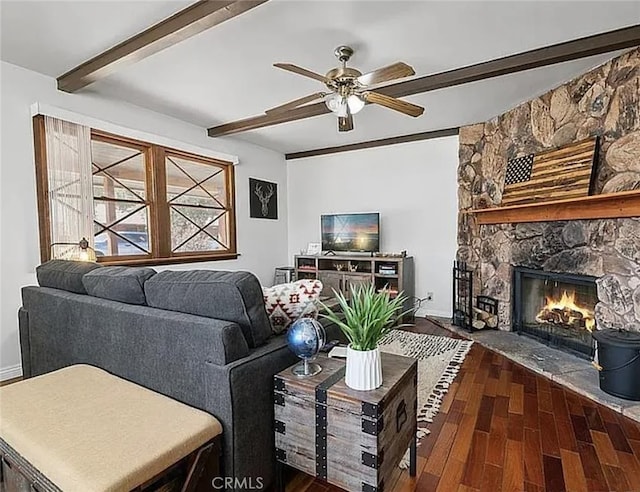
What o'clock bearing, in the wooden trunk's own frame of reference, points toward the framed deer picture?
The framed deer picture is roughly at 4 o'clock from the wooden trunk.

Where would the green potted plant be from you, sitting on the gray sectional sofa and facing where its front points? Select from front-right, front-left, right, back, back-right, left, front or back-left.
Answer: right

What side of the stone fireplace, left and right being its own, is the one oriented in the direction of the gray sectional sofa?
front

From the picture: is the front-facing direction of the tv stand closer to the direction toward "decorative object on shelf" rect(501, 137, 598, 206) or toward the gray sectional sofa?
the gray sectional sofa

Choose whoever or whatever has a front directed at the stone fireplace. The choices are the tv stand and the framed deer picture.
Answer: the framed deer picture

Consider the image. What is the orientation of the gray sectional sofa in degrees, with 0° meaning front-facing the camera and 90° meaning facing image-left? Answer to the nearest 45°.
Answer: approximately 225°

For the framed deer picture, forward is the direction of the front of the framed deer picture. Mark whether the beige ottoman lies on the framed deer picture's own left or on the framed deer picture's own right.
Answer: on the framed deer picture's own right

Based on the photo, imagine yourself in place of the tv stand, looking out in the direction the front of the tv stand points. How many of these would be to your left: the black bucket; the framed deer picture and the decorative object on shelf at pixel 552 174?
2

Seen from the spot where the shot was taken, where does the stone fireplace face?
facing the viewer and to the left of the viewer

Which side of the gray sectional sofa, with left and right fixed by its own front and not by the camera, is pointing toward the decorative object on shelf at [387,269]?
front

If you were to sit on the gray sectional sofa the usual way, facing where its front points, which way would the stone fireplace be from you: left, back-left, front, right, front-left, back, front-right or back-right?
front-right

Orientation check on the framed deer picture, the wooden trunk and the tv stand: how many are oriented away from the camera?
0

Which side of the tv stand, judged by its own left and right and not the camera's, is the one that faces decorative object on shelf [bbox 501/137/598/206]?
left

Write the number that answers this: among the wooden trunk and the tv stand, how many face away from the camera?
0

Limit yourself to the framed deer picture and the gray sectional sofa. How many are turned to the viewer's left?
0

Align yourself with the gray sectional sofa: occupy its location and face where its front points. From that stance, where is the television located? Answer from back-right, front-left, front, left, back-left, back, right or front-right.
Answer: front

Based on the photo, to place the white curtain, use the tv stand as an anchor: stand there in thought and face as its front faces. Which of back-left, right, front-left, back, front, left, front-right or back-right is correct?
front

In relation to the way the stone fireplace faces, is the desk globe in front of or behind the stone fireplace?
in front

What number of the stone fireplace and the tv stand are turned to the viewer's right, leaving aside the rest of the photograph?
0

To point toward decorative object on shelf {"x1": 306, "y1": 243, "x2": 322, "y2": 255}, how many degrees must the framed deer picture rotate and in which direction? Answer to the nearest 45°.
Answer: approximately 45° to its left
